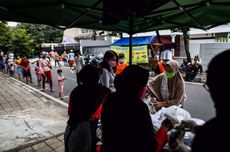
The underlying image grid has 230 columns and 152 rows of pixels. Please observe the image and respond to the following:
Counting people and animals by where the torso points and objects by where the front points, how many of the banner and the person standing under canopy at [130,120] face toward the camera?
1

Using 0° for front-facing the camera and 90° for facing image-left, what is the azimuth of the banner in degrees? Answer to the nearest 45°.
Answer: approximately 0°

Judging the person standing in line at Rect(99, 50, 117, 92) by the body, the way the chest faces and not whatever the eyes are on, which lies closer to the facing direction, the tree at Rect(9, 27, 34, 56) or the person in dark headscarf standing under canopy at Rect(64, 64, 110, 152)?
the person in dark headscarf standing under canopy

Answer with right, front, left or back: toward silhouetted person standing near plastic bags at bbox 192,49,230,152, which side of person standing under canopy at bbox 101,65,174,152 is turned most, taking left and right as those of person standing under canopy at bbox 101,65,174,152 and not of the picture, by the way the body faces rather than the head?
right

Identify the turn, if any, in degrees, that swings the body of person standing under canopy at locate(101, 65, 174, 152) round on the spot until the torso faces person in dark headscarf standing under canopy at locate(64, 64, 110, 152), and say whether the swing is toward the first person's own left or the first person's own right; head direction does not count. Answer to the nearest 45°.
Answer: approximately 90° to the first person's own left

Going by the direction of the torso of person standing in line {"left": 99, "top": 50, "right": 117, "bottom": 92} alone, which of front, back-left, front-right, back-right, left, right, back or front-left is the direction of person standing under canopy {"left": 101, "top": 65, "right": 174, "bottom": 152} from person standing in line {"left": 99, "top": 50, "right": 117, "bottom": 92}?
front-right

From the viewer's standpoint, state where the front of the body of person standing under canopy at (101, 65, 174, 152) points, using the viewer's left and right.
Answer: facing away from the viewer and to the right of the viewer

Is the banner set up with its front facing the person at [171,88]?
yes

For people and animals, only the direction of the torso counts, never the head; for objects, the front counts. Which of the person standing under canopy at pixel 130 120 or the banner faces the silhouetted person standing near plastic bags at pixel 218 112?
the banner

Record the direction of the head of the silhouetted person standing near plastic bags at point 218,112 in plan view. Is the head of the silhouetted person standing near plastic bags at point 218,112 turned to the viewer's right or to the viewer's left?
to the viewer's left

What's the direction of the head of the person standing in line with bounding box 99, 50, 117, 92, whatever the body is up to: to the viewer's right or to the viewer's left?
to the viewer's right

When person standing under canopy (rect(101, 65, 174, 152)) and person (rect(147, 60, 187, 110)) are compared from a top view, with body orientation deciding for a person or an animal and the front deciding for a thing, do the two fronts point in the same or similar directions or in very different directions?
very different directions
